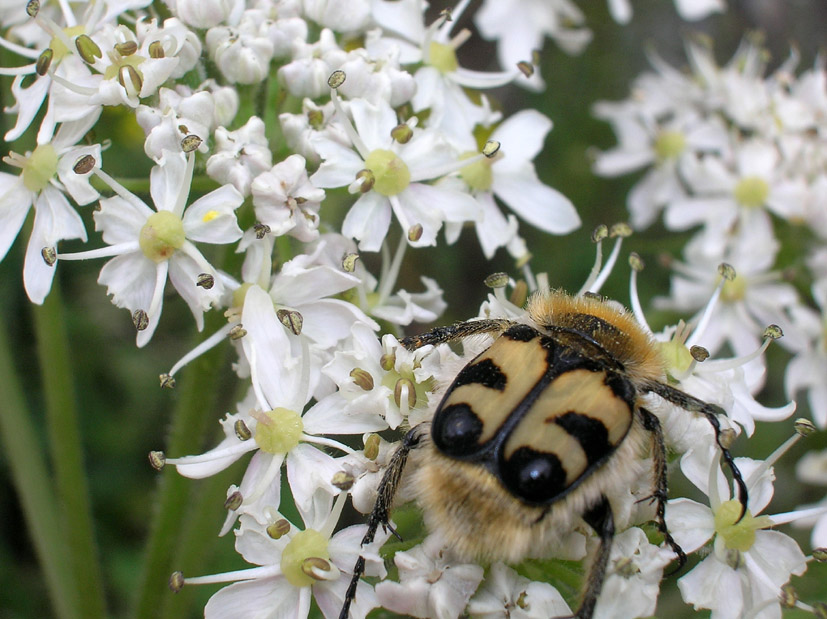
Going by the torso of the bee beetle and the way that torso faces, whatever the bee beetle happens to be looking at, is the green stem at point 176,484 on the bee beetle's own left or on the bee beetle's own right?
on the bee beetle's own left

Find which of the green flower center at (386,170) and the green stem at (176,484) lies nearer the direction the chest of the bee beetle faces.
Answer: the green flower center

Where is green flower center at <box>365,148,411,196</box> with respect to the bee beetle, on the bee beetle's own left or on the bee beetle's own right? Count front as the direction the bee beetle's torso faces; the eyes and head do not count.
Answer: on the bee beetle's own left

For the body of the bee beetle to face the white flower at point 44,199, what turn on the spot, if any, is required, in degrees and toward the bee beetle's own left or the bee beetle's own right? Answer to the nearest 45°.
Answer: approximately 90° to the bee beetle's own left

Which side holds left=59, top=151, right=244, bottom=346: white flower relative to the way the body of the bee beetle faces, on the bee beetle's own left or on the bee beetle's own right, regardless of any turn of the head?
on the bee beetle's own left

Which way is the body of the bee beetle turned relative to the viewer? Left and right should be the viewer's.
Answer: facing away from the viewer and to the right of the viewer

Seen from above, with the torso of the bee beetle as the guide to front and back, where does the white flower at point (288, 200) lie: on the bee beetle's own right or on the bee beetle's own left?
on the bee beetle's own left

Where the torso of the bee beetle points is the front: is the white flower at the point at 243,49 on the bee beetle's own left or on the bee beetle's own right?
on the bee beetle's own left
